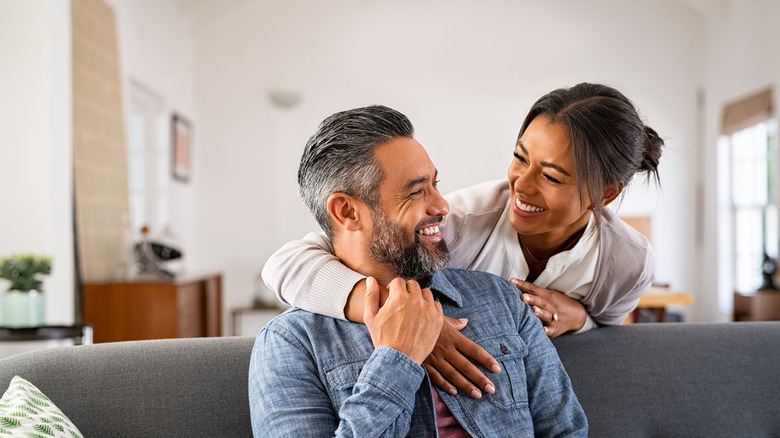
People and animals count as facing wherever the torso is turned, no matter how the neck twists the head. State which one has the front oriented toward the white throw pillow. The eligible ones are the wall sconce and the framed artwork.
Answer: the wall sconce

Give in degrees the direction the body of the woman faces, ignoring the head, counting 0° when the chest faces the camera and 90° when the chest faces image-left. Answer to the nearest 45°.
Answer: approximately 45°

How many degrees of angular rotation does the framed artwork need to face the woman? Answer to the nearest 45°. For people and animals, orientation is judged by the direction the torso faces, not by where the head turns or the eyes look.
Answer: approximately 90° to its right

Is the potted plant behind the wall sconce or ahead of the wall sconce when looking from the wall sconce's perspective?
ahead

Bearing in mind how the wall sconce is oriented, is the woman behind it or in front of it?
in front

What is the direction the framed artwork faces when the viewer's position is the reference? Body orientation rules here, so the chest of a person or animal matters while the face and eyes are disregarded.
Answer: facing to the right of the viewer

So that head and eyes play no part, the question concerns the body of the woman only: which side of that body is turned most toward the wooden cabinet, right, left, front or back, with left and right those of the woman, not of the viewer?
right

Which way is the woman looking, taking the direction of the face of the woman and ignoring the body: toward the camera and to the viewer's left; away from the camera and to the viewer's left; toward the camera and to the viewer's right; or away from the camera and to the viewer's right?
toward the camera and to the viewer's left

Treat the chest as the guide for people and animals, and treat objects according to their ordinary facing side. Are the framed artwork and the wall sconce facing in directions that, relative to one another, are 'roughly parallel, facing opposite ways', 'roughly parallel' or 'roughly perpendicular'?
roughly perpendicular

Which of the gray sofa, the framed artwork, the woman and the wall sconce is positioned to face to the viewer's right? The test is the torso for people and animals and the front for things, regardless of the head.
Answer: the framed artwork

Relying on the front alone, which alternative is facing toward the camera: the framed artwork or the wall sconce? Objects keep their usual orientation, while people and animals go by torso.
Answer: the wall sconce

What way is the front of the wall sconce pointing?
toward the camera
